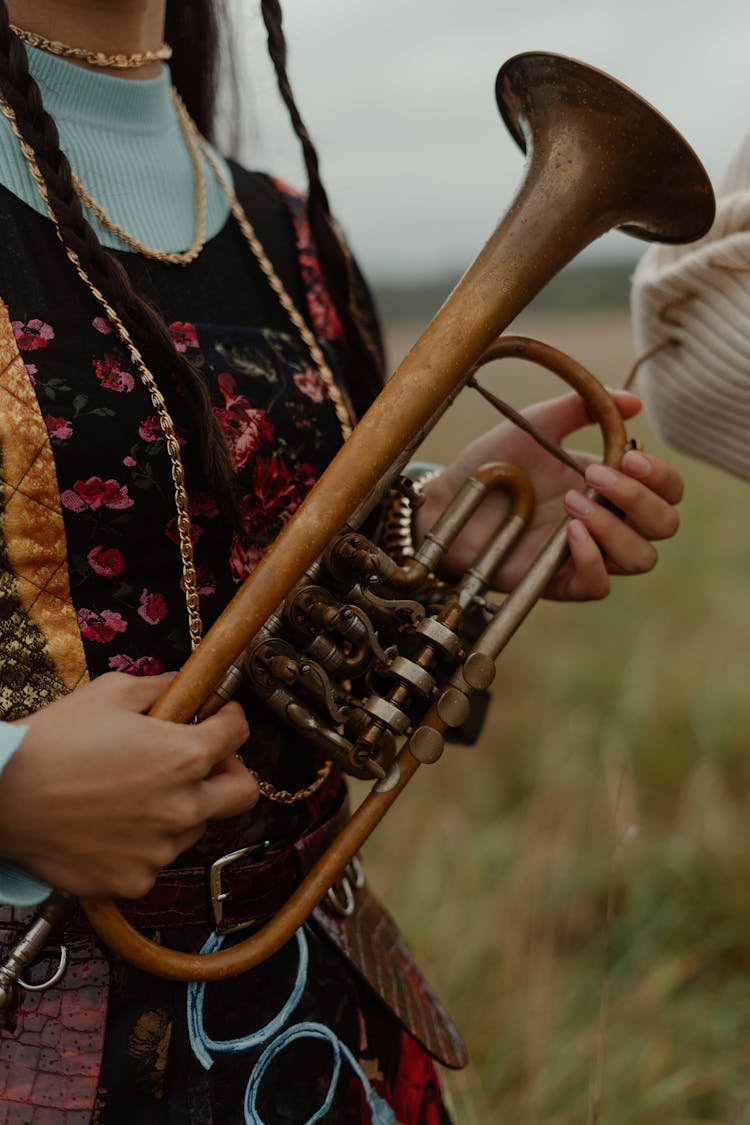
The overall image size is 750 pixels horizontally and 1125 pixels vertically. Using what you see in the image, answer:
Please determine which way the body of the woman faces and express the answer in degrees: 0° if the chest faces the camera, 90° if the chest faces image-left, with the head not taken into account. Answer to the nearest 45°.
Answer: approximately 315°
